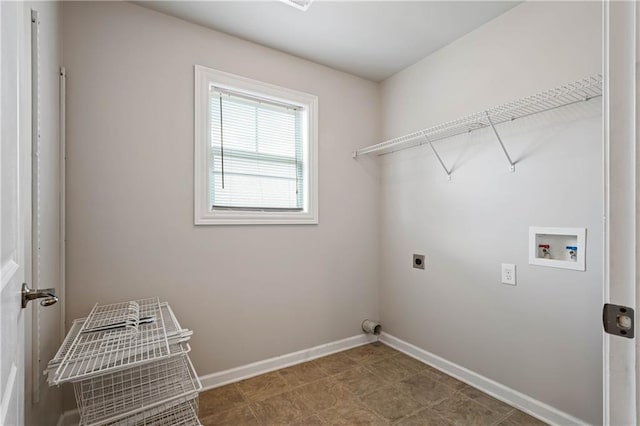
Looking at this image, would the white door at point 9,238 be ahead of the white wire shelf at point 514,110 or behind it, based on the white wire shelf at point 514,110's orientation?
ahead

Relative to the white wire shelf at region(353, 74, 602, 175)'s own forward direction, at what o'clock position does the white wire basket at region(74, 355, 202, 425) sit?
the white wire basket at region(74, 355, 202, 425) is roughly at 12 o'clock from the white wire shelf at region(353, 74, 602, 175).

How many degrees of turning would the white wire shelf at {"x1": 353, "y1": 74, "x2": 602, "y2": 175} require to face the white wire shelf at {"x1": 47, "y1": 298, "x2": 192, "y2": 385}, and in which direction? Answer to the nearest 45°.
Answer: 0° — it already faces it

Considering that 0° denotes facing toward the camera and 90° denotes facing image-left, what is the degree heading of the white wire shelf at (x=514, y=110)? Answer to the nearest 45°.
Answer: approximately 45°

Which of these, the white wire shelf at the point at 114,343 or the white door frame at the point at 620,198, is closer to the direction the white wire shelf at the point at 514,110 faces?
the white wire shelf

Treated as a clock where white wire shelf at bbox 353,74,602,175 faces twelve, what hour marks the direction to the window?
The window is roughly at 1 o'clock from the white wire shelf.

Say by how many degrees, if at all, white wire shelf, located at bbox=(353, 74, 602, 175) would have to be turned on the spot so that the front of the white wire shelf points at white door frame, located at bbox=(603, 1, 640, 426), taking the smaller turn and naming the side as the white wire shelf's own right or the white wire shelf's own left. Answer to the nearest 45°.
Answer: approximately 45° to the white wire shelf's own left
